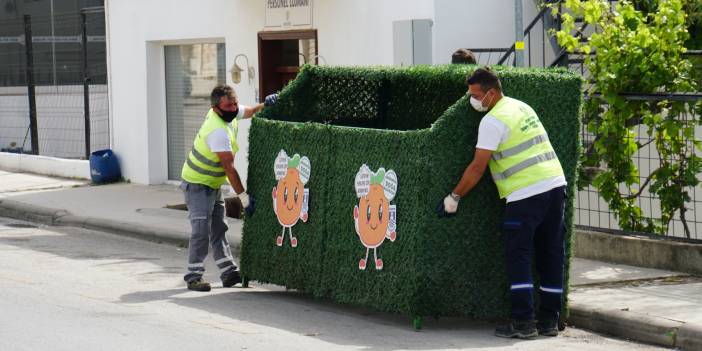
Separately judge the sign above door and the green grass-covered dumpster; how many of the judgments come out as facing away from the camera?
0

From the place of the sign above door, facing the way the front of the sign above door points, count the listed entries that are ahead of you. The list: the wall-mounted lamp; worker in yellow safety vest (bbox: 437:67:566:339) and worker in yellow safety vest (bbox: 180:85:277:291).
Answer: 2

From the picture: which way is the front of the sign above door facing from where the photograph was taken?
facing the viewer

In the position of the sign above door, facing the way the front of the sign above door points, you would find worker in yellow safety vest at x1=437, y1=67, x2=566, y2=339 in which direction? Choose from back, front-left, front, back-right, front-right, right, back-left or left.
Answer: front

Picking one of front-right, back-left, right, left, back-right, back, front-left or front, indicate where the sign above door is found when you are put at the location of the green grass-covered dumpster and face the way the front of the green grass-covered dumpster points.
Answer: back-right

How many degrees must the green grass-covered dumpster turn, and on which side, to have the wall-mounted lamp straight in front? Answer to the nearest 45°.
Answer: approximately 135° to its right

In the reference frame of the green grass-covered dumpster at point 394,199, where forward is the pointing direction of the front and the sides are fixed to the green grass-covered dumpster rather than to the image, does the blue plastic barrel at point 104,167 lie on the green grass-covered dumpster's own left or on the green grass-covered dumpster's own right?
on the green grass-covered dumpster's own right

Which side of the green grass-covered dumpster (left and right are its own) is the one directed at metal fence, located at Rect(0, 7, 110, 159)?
right

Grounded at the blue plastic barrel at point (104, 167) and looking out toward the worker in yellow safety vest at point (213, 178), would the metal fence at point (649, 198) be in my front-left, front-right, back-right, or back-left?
front-left

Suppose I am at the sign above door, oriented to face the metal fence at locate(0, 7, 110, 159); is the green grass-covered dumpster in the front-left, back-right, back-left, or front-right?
back-left

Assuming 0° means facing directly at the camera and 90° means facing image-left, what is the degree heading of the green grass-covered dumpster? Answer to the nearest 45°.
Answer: approximately 45°

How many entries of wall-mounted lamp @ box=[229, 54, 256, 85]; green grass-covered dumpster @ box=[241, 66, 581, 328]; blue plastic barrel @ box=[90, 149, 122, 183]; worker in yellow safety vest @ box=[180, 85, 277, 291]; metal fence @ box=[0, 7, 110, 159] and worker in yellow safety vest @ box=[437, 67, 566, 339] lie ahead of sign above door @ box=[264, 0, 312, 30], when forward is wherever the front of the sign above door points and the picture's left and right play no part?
3

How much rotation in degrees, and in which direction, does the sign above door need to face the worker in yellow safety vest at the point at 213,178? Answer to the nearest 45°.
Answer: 0° — it already faces them

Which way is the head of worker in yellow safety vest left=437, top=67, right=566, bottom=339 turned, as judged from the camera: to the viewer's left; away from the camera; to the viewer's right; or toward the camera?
to the viewer's left
